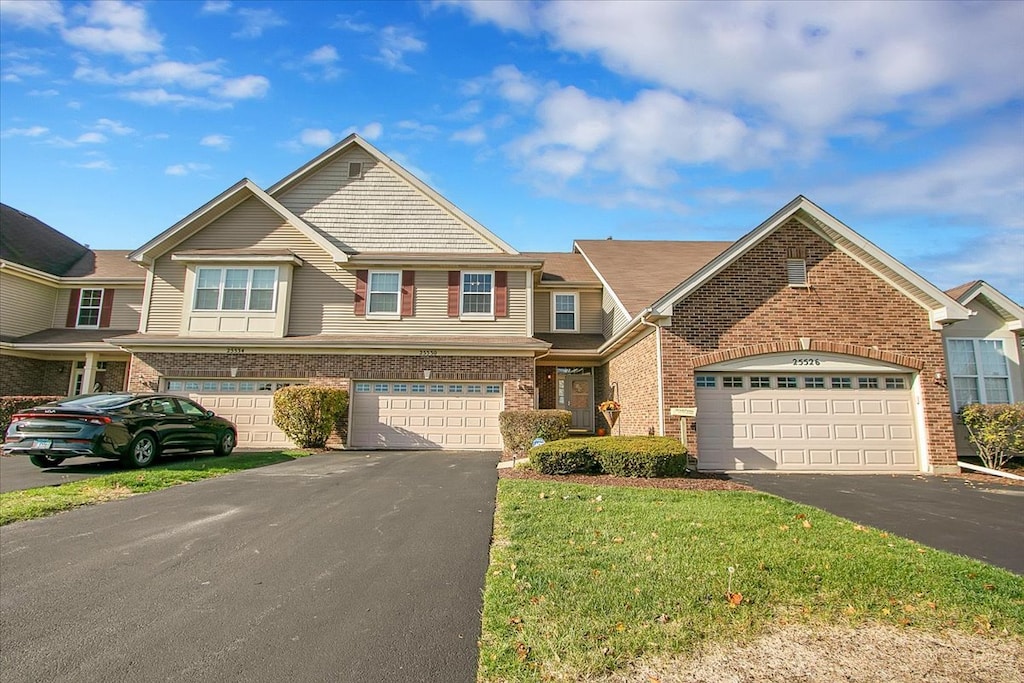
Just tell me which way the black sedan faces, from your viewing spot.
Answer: facing away from the viewer and to the right of the viewer

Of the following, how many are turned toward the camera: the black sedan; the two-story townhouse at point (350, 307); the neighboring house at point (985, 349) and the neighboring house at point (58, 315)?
3

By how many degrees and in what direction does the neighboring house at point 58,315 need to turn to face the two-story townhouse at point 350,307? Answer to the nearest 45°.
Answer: approximately 45° to its left

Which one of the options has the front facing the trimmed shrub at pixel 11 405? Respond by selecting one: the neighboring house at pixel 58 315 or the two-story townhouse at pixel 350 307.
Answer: the neighboring house

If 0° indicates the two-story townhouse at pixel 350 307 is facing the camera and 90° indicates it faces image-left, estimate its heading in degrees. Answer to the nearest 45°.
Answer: approximately 0°

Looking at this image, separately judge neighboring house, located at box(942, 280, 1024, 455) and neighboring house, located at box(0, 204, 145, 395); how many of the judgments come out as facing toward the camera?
2

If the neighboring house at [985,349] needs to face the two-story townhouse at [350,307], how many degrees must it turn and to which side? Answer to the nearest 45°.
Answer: approximately 45° to its right
